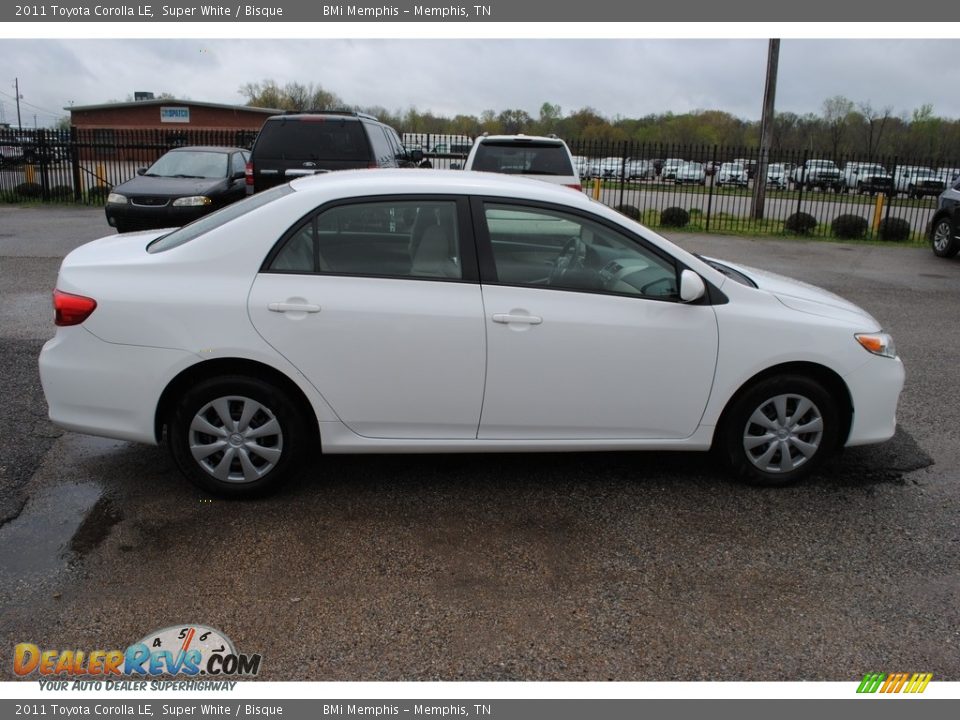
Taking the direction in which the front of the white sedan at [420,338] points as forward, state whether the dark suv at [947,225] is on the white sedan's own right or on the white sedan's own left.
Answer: on the white sedan's own left

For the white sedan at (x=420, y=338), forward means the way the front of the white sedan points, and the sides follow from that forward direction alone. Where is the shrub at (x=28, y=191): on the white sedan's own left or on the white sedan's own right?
on the white sedan's own left

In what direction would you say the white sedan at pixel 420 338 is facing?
to the viewer's right

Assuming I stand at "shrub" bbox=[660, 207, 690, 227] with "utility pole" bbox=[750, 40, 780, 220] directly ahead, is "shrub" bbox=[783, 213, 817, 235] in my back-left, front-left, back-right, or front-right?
front-right

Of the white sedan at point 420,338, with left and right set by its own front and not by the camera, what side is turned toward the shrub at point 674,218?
left

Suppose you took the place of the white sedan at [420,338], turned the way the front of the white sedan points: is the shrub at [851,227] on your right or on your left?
on your left

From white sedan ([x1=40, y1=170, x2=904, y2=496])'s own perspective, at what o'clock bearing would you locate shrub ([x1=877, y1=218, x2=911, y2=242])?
The shrub is roughly at 10 o'clock from the white sedan.

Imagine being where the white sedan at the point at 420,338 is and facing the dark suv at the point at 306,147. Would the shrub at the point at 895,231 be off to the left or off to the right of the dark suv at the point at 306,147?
right

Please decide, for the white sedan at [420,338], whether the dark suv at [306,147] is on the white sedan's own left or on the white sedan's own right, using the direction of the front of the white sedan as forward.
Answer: on the white sedan's own left

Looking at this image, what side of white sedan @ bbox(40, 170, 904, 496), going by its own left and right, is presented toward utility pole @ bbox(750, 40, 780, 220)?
left

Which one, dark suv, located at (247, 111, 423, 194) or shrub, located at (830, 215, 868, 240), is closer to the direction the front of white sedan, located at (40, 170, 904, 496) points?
the shrub

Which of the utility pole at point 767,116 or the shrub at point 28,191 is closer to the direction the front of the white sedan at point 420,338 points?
the utility pole

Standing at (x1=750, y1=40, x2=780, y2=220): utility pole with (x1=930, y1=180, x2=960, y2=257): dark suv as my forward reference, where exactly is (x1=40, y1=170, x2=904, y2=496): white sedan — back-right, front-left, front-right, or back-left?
front-right
